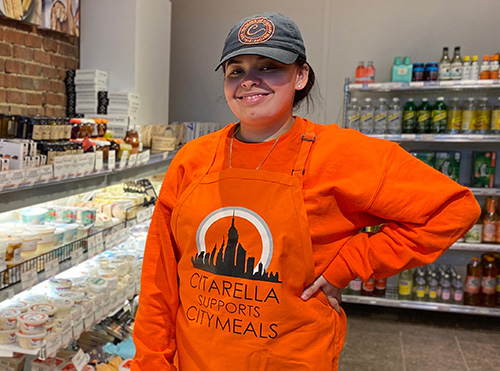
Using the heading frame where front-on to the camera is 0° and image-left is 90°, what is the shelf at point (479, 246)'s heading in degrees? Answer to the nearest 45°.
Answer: approximately 0°

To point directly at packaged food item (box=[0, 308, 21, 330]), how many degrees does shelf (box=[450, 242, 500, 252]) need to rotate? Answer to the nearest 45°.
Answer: approximately 45° to its right

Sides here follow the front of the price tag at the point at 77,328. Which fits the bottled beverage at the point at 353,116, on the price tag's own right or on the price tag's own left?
on the price tag's own left

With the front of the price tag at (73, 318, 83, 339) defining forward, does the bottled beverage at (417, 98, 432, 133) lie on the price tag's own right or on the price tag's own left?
on the price tag's own left

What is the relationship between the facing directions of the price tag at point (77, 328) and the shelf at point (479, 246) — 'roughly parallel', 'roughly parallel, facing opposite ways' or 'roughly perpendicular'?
roughly perpendicular

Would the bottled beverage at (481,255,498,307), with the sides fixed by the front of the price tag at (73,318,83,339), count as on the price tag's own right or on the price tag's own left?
on the price tag's own left

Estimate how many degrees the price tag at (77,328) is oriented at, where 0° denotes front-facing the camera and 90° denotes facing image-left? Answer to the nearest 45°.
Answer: approximately 315°
